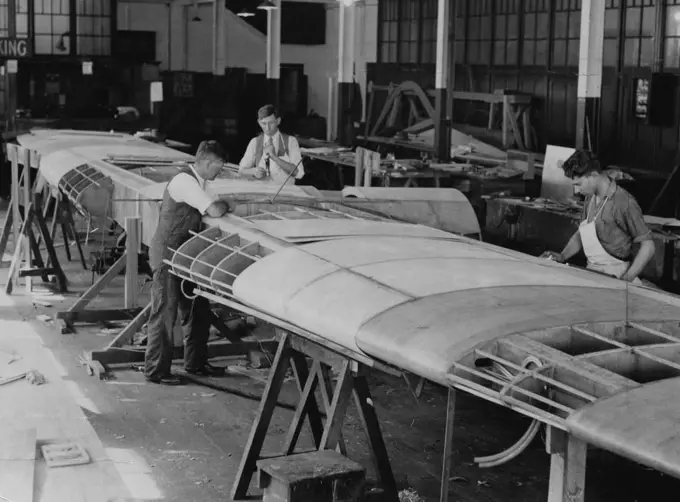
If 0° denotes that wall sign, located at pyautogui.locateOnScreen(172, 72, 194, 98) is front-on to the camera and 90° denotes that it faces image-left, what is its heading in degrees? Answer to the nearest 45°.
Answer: approximately 0°

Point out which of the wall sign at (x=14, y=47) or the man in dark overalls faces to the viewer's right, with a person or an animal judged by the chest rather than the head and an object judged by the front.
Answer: the man in dark overalls

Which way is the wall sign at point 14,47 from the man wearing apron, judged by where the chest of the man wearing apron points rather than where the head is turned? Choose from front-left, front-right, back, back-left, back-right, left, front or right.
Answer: right

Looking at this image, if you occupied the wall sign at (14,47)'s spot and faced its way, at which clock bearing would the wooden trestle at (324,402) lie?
The wooden trestle is roughly at 12 o'clock from the wall sign.

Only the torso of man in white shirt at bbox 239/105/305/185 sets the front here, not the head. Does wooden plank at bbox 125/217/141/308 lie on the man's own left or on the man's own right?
on the man's own right

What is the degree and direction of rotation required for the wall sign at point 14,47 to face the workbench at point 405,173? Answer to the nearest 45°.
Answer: approximately 45° to its left

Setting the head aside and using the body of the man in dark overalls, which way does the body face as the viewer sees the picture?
to the viewer's right

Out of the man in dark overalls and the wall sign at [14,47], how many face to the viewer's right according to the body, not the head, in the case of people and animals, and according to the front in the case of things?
1

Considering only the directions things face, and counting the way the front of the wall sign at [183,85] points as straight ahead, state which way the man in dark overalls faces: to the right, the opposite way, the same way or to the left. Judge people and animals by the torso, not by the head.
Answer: to the left

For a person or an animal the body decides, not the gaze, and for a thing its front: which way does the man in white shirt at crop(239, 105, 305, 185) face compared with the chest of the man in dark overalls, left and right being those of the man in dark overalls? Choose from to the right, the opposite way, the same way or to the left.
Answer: to the right
